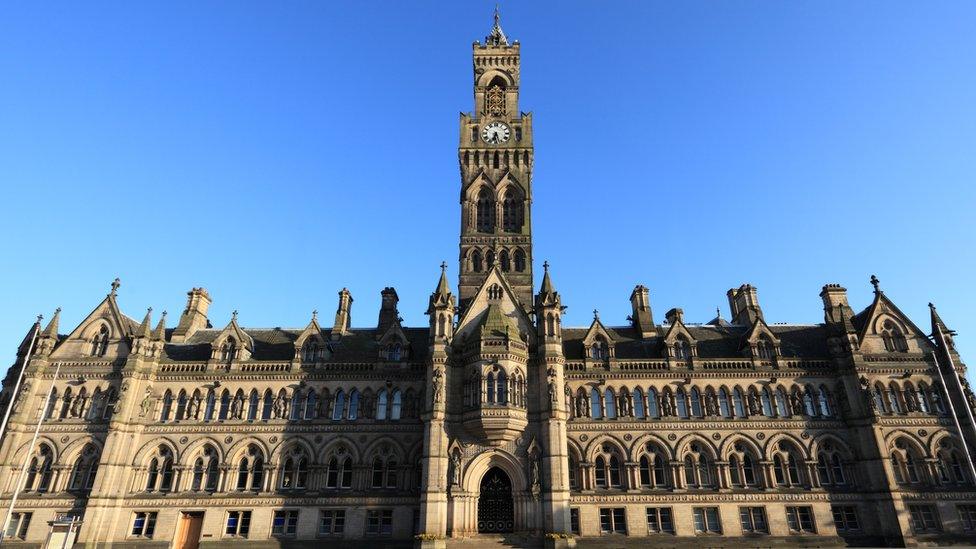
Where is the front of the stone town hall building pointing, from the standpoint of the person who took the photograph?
facing the viewer
